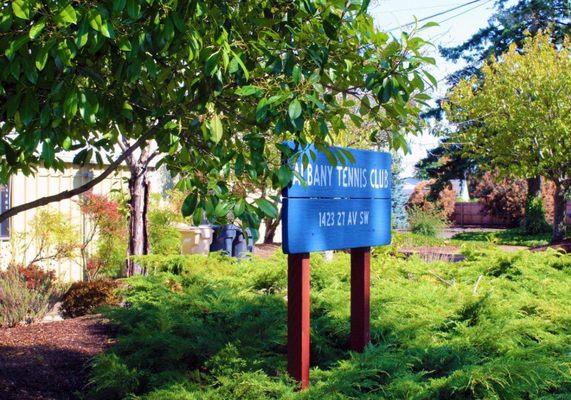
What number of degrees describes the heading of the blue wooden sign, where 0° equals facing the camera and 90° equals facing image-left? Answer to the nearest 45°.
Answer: approximately 315°

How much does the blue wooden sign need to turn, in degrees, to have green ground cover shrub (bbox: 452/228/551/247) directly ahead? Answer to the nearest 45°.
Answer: approximately 135° to its left

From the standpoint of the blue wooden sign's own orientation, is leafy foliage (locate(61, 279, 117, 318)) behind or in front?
behind

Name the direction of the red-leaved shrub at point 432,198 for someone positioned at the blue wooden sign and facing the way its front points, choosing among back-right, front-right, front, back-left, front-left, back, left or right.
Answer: back-left

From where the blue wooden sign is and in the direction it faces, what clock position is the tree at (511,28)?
The tree is roughly at 8 o'clock from the blue wooden sign.

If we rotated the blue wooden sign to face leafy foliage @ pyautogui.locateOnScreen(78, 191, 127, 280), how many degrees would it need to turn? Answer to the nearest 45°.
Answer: approximately 180°

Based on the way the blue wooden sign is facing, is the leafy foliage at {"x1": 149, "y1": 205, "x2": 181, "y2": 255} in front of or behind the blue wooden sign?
behind

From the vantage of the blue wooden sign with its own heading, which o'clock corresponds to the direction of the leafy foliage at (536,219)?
The leafy foliage is roughly at 8 o'clock from the blue wooden sign.

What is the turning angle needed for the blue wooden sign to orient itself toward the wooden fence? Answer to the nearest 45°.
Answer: approximately 135° to its left

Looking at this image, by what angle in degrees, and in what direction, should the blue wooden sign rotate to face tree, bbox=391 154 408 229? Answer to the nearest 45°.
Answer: approximately 135° to its left

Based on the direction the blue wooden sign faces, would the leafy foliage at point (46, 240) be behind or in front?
behind
